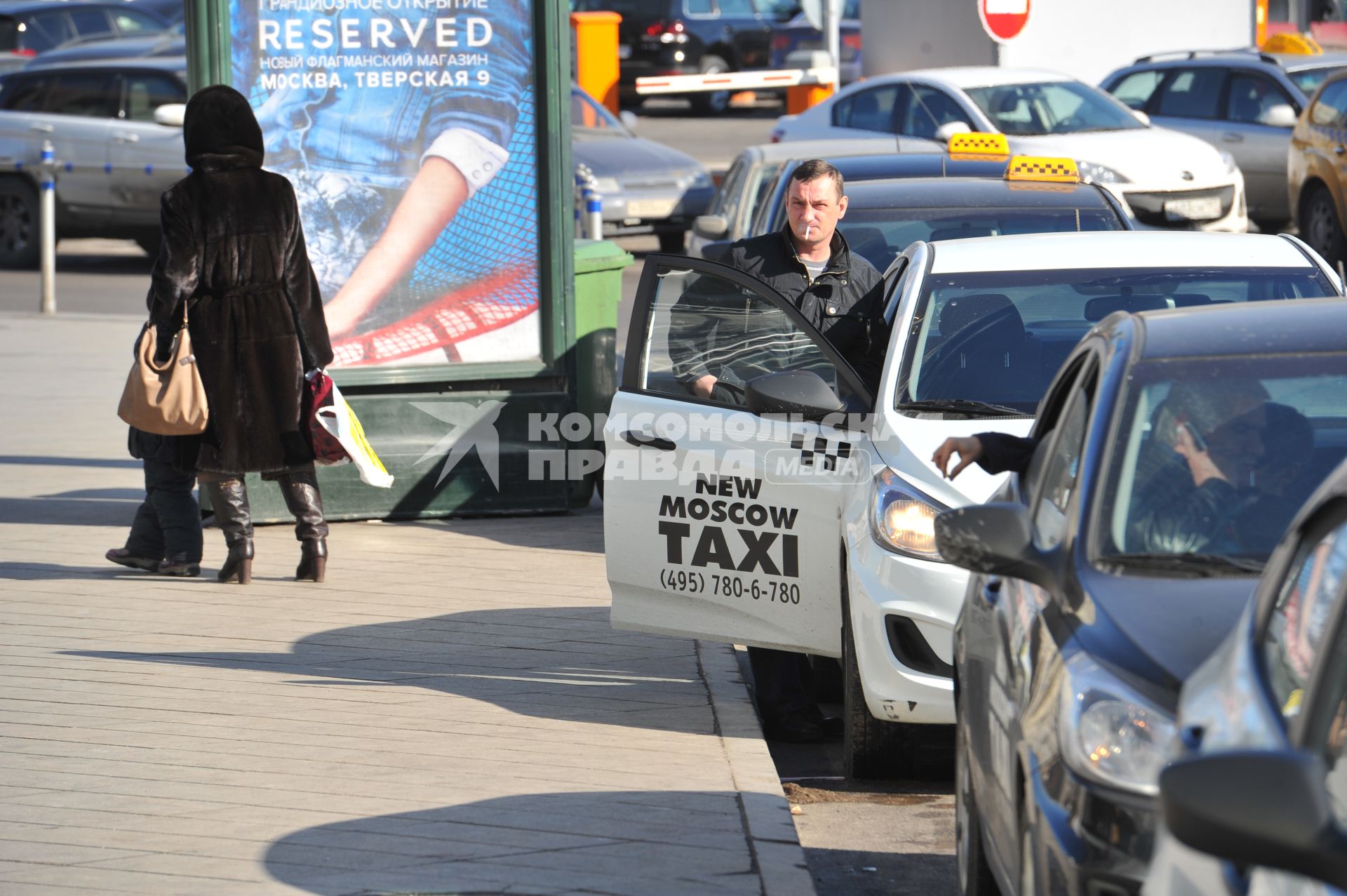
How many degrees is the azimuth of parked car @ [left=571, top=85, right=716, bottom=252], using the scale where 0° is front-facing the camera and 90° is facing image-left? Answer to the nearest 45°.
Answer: approximately 315°

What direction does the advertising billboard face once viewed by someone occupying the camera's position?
facing the viewer

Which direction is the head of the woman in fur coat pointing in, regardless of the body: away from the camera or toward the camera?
away from the camera

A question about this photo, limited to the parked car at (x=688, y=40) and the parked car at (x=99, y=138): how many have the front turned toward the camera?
0

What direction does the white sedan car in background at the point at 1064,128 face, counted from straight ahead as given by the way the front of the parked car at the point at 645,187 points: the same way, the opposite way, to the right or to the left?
the same way

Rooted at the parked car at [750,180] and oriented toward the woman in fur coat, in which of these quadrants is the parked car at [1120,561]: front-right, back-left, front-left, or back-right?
front-left

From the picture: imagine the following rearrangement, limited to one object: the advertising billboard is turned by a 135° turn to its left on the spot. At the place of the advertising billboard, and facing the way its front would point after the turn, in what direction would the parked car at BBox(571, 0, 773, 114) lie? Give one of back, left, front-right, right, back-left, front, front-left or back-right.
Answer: front-left

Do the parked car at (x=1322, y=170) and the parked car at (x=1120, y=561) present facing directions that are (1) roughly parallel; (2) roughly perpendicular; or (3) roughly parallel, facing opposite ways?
roughly parallel

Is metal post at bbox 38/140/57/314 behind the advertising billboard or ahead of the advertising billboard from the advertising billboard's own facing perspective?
behind

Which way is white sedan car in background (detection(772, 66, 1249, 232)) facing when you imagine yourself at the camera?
facing the viewer and to the right of the viewer
